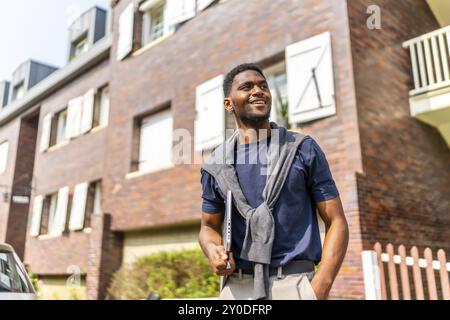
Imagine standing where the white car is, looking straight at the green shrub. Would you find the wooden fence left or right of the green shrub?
right

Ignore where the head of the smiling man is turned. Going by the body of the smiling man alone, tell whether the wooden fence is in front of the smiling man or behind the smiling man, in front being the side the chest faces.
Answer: behind

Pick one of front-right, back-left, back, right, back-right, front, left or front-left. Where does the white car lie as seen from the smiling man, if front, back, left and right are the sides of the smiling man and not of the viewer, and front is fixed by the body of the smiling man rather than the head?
back-right

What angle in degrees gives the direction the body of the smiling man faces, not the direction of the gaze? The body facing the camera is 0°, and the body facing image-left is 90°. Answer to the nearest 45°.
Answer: approximately 0°

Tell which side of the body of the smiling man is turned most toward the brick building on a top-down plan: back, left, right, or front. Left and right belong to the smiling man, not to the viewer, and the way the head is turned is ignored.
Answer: back
